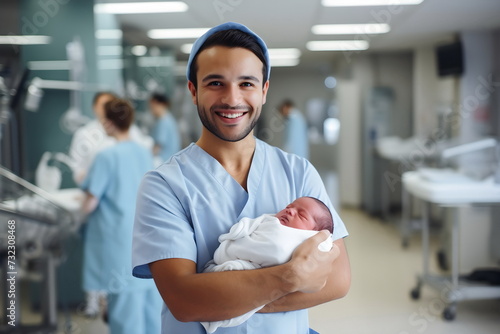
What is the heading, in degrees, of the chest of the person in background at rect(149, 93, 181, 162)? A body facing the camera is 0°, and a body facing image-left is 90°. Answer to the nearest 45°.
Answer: approximately 90°

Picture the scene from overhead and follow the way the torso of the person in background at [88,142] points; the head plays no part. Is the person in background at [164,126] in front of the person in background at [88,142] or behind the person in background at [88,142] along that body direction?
behind

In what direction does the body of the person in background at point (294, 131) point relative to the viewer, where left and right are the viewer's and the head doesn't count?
facing to the left of the viewer

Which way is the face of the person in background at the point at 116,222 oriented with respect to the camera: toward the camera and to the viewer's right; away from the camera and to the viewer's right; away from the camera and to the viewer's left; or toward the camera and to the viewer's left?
away from the camera and to the viewer's left

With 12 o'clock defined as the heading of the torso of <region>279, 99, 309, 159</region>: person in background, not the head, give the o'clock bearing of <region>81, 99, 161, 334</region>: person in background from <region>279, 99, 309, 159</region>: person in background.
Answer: <region>81, 99, 161, 334</region>: person in background is roughly at 10 o'clock from <region>279, 99, 309, 159</region>: person in background.

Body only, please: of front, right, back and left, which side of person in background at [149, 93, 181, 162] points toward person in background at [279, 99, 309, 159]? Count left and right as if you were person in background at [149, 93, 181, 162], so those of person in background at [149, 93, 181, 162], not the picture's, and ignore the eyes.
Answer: back

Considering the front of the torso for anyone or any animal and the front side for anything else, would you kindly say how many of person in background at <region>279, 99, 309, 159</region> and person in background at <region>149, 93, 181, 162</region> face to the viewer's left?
2
